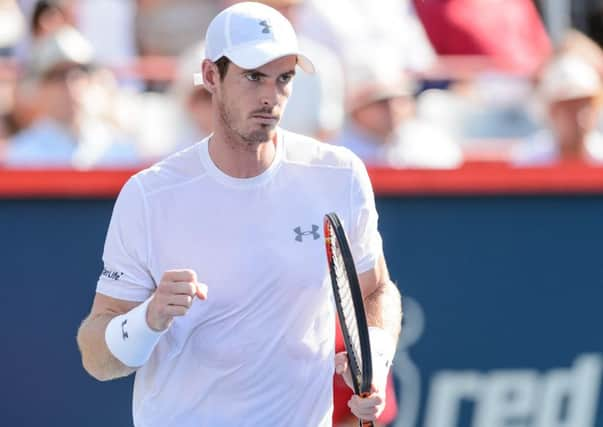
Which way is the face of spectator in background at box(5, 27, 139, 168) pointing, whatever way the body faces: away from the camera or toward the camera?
toward the camera

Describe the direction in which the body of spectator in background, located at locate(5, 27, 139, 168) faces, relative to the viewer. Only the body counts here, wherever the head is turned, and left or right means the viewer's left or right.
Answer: facing the viewer and to the right of the viewer

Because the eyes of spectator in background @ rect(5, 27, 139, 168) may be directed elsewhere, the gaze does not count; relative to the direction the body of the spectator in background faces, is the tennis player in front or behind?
in front

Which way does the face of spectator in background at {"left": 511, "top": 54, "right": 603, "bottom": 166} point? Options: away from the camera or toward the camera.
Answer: toward the camera

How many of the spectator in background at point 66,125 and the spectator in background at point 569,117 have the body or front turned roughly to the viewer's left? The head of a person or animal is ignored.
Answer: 0

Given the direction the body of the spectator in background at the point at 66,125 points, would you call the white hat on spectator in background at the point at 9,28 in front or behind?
behind

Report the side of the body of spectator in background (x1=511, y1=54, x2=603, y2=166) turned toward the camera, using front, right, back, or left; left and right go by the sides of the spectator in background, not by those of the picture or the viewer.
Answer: front

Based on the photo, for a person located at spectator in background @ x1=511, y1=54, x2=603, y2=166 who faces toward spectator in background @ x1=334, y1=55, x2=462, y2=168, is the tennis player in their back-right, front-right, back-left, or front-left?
front-left
